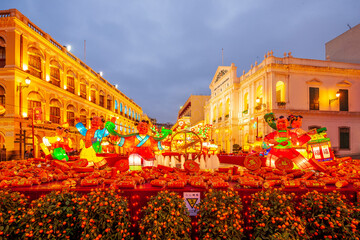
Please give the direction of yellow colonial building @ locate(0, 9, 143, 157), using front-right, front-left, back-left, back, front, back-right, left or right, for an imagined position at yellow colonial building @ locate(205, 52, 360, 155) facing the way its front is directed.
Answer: front

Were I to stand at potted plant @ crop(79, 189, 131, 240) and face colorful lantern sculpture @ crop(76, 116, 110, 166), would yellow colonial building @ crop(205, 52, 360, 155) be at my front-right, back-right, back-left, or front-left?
front-right

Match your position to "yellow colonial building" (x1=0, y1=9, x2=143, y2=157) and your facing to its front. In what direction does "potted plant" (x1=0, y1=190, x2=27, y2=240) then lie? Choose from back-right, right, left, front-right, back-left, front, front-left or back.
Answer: front-right

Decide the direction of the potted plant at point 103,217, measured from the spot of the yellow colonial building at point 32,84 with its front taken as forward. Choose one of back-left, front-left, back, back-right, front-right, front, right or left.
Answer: front-right

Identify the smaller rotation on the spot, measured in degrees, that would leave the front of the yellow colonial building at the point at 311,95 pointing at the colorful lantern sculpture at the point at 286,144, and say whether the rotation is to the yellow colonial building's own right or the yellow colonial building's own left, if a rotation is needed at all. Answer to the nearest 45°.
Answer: approximately 45° to the yellow colonial building's own left

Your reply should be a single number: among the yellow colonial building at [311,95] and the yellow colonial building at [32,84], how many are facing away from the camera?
0

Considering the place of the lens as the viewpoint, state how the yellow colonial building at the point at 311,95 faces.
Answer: facing the viewer and to the left of the viewer

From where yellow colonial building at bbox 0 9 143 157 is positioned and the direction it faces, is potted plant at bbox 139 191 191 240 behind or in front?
in front

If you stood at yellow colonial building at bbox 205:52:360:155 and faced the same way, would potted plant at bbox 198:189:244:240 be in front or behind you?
in front

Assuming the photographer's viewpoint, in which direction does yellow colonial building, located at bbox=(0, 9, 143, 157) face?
facing the viewer and to the right of the viewer
